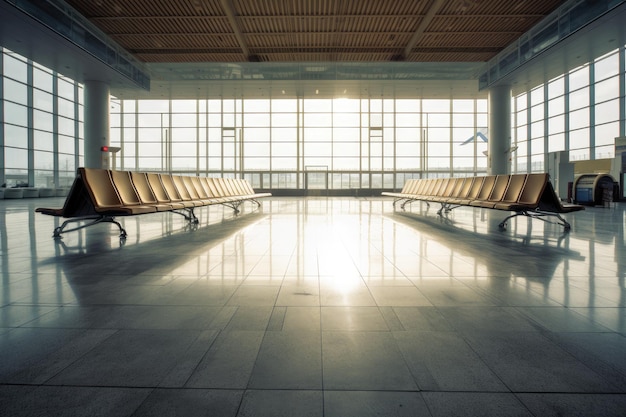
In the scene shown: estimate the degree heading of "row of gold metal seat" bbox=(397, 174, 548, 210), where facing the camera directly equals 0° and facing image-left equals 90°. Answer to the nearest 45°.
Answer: approximately 45°

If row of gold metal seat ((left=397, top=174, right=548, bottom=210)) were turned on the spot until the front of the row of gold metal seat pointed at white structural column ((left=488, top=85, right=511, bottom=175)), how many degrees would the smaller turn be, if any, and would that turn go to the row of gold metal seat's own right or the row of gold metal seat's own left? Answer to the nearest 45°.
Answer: approximately 135° to the row of gold metal seat's own right

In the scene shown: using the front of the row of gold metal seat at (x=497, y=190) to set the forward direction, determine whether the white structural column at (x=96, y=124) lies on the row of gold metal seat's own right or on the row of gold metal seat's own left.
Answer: on the row of gold metal seat's own right
